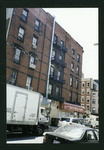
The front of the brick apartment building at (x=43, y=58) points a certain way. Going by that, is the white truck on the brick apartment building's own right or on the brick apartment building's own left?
on the brick apartment building's own right

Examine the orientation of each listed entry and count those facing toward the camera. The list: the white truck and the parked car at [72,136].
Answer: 0

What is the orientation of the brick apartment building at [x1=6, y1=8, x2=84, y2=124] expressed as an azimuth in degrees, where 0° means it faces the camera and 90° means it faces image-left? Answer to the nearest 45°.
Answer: approximately 315°

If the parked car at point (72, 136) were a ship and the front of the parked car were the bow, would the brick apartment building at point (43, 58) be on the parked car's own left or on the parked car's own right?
on the parked car's own left

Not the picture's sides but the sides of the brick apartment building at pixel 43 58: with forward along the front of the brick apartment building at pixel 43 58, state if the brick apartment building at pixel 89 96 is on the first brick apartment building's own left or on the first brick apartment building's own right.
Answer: on the first brick apartment building's own left

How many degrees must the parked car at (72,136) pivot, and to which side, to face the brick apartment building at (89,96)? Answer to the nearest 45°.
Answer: approximately 45° to its left

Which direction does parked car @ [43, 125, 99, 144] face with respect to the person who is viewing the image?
facing away from the viewer and to the right of the viewer

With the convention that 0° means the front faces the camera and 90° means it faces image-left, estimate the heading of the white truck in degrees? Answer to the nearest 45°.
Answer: approximately 225°

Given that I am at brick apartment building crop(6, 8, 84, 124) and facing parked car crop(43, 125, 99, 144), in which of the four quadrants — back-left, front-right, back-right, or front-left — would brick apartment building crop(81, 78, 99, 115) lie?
back-left

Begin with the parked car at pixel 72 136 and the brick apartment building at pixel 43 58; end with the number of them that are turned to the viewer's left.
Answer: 0
